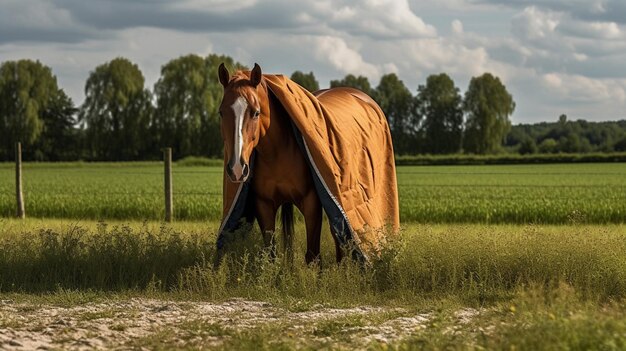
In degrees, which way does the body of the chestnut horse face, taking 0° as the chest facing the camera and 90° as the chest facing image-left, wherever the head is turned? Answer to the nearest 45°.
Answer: approximately 45°
